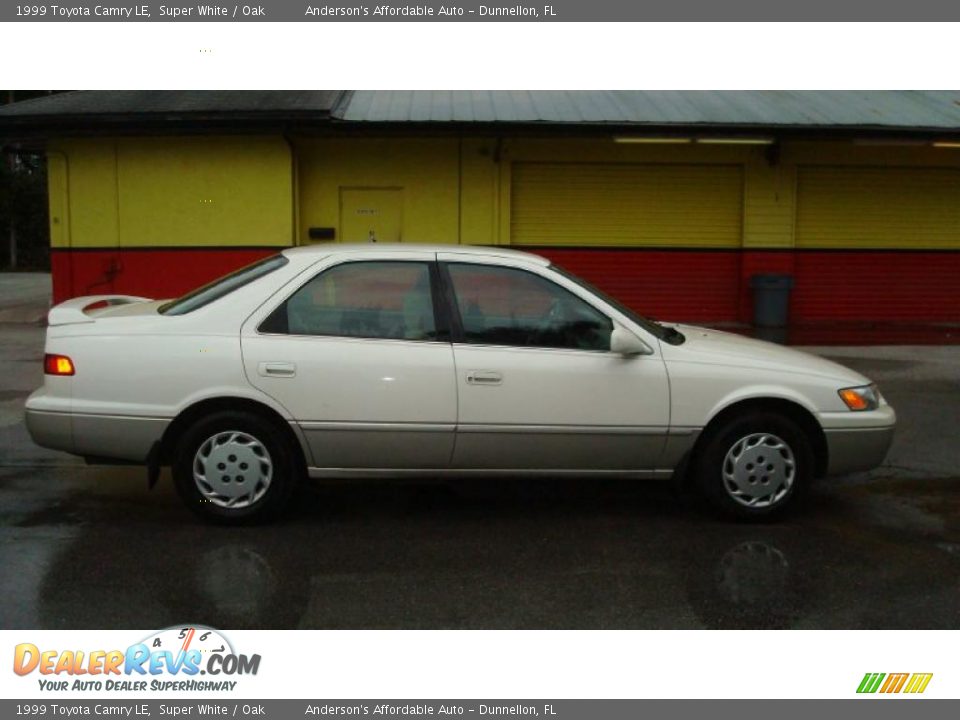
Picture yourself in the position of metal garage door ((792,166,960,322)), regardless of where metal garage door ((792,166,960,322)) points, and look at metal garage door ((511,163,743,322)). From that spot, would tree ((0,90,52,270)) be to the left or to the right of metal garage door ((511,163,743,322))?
right

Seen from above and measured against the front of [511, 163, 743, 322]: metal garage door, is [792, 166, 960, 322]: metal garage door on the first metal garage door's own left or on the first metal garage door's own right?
on the first metal garage door's own left

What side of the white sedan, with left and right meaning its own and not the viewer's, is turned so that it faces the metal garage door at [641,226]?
left

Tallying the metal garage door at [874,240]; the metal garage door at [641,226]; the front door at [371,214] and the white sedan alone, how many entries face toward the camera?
3

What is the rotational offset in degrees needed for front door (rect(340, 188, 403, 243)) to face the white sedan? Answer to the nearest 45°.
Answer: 0° — it already faces it

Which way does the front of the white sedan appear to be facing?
to the viewer's right

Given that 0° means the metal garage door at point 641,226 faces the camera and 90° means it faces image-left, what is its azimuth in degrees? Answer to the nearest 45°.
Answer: approximately 0°

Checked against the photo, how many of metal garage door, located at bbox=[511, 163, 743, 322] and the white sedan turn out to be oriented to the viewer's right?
1

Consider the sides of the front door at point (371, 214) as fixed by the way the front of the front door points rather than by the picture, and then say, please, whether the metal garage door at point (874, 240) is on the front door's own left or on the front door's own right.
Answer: on the front door's own left

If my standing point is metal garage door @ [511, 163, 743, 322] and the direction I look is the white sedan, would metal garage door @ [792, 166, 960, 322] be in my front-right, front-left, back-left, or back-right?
back-left

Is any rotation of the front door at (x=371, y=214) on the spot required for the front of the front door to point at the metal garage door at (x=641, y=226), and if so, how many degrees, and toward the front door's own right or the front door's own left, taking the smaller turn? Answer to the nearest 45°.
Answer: approximately 90° to the front door's own left

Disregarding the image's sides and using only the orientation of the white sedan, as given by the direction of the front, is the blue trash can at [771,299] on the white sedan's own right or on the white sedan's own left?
on the white sedan's own left

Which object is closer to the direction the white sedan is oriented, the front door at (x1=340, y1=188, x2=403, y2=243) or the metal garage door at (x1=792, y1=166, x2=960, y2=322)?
the metal garage door

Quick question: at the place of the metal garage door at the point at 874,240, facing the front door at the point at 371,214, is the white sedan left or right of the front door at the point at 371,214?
left
